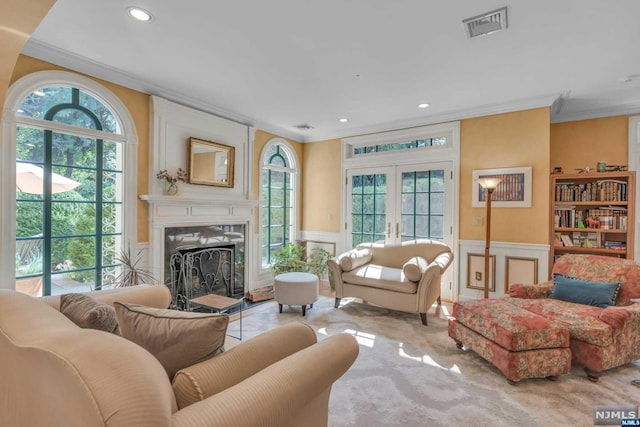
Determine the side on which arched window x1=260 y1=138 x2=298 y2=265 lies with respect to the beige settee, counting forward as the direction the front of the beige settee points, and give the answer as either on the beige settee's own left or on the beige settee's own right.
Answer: on the beige settee's own right

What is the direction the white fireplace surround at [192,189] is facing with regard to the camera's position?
facing the viewer and to the right of the viewer

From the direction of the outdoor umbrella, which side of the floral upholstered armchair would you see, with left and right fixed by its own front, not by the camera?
front

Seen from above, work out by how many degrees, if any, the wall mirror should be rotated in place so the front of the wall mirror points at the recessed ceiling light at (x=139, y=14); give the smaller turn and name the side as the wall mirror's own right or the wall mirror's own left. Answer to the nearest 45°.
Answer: approximately 45° to the wall mirror's own right

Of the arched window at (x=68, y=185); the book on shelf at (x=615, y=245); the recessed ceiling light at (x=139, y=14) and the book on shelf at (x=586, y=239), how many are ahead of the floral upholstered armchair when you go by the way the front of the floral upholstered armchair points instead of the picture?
2

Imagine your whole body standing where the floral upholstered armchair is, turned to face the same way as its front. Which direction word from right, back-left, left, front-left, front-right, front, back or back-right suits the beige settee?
front-right

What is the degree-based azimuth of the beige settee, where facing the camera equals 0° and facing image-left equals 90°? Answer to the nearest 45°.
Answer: approximately 45°

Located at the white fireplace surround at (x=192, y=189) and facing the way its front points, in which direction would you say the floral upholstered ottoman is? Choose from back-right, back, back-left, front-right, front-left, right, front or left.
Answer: front

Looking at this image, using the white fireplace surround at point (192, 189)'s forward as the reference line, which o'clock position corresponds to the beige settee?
The beige settee is roughly at 11 o'clock from the white fireplace surround.

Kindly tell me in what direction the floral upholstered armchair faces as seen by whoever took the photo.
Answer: facing the viewer and to the left of the viewer

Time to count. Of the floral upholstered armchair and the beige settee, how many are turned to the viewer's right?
0

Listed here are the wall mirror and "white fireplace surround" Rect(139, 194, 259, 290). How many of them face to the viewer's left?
0

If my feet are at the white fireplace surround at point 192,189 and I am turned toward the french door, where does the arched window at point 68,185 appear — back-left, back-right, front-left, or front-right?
back-right

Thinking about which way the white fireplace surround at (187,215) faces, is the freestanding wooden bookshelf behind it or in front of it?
in front

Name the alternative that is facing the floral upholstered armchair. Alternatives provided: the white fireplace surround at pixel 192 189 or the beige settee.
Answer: the white fireplace surround

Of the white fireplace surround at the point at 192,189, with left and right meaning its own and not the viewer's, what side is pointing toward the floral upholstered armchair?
front
